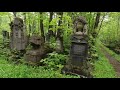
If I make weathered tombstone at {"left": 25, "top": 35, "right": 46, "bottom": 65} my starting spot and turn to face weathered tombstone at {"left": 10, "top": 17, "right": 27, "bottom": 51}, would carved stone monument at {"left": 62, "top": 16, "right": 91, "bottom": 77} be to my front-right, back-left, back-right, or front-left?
back-right

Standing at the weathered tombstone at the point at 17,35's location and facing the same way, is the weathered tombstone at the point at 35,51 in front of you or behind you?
in front

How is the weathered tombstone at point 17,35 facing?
toward the camera

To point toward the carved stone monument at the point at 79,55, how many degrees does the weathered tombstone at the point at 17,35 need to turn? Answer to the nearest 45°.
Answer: approximately 45° to its left

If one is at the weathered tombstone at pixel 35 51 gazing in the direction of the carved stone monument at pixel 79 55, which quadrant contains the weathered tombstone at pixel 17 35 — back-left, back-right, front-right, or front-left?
back-left
